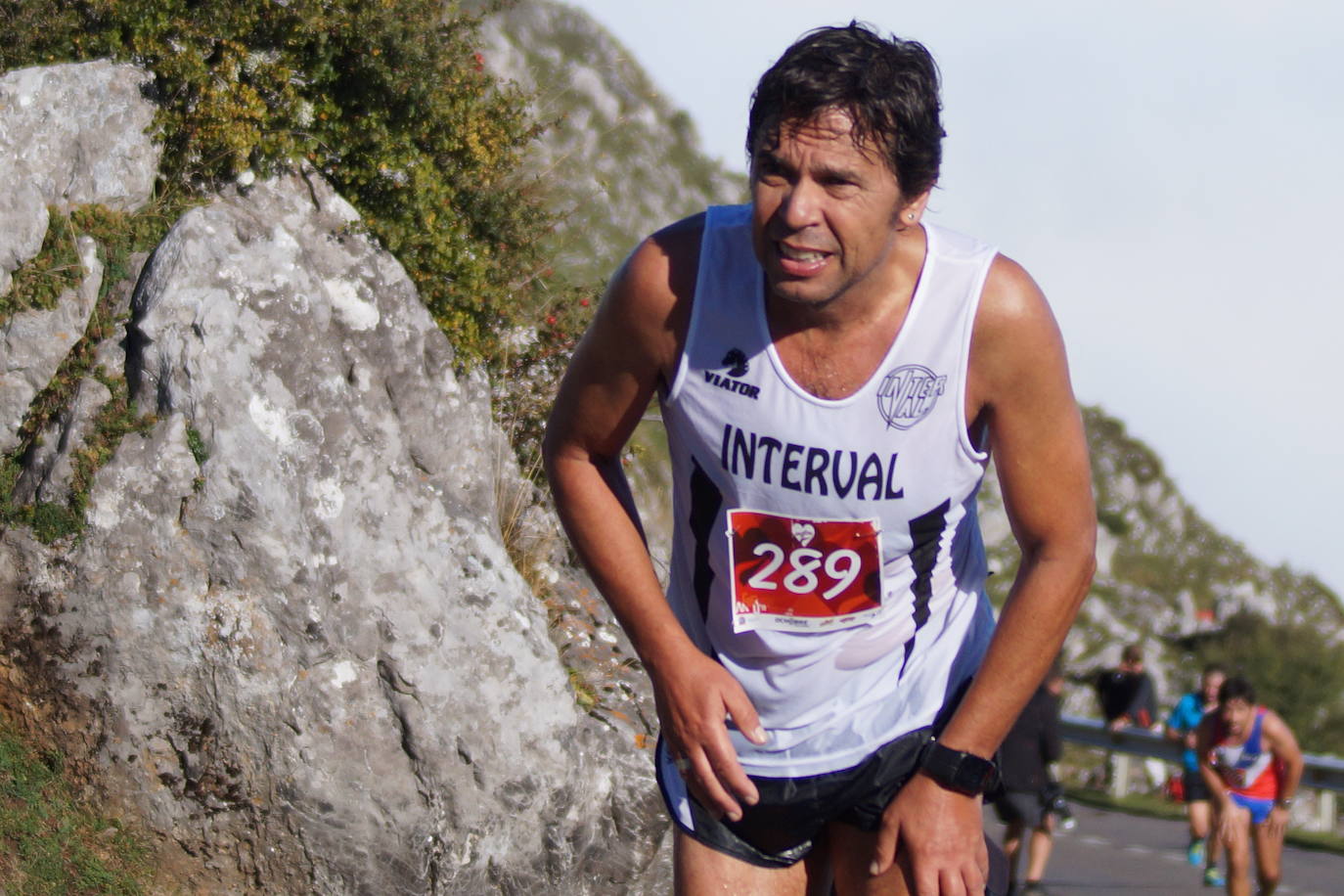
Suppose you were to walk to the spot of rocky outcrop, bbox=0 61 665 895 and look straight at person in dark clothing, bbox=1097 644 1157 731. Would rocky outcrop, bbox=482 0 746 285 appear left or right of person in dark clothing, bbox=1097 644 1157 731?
left
